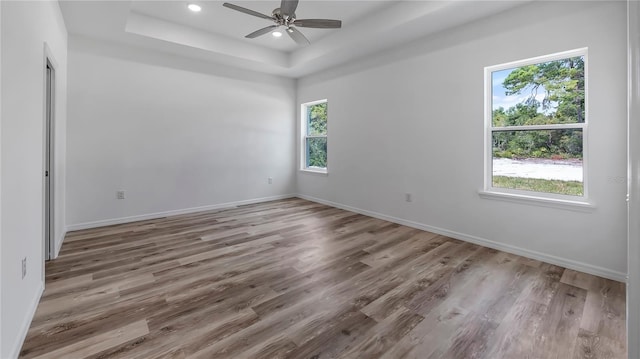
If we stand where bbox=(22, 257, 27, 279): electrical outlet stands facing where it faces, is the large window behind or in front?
in front

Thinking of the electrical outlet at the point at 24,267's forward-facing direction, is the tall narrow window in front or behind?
in front

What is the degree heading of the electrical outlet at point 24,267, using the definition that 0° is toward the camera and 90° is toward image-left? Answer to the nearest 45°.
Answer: approximately 270°
